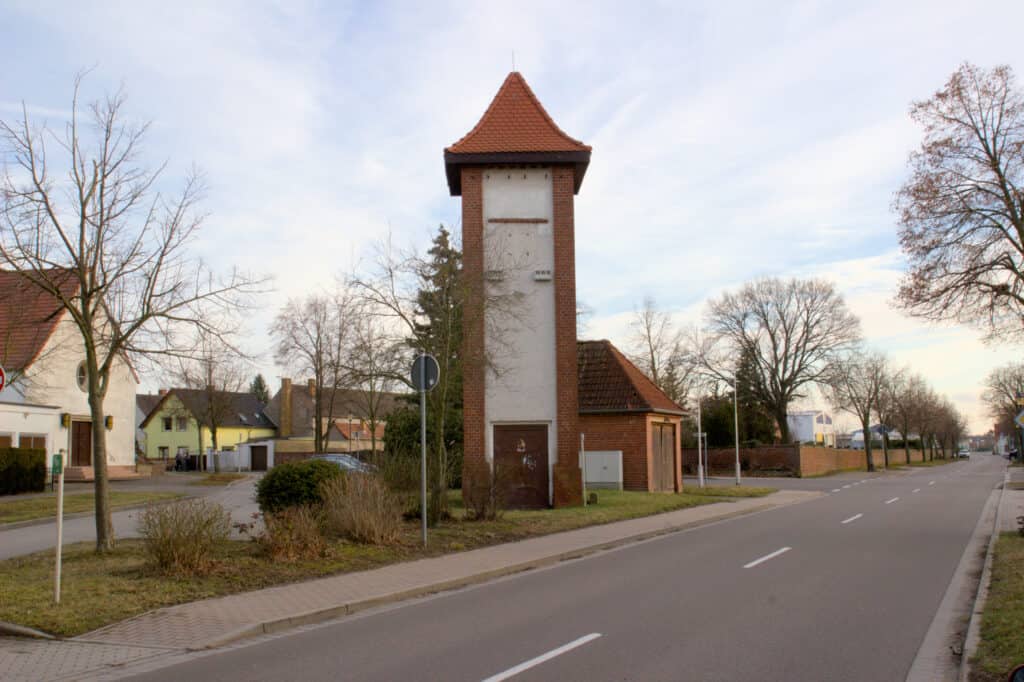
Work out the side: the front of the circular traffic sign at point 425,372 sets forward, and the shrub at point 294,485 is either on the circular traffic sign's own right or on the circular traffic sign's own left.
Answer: on the circular traffic sign's own left

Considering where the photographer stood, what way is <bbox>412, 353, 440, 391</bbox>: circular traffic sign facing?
facing away from the viewer and to the right of the viewer

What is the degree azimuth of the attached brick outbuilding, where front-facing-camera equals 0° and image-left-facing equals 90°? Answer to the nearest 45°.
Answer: approximately 315°

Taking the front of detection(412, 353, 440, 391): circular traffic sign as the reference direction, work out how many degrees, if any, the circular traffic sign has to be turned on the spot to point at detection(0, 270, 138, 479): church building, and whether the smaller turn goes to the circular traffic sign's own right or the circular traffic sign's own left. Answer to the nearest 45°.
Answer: approximately 90° to the circular traffic sign's own left

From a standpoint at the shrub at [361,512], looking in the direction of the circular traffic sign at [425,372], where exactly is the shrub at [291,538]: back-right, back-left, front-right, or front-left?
back-right

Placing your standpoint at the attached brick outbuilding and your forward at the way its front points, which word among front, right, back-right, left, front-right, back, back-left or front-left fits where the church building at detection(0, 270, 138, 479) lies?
back-right

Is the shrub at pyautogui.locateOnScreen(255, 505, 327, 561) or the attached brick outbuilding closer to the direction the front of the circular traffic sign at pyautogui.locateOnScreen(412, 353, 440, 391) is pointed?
the attached brick outbuilding

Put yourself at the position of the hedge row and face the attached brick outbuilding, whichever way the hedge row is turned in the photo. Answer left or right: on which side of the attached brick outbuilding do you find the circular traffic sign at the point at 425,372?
right

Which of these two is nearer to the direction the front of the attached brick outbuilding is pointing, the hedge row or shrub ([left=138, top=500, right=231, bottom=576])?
the shrub

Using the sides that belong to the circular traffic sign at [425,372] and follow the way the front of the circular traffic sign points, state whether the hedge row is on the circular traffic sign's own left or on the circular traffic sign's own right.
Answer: on the circular traffic sign's own left
